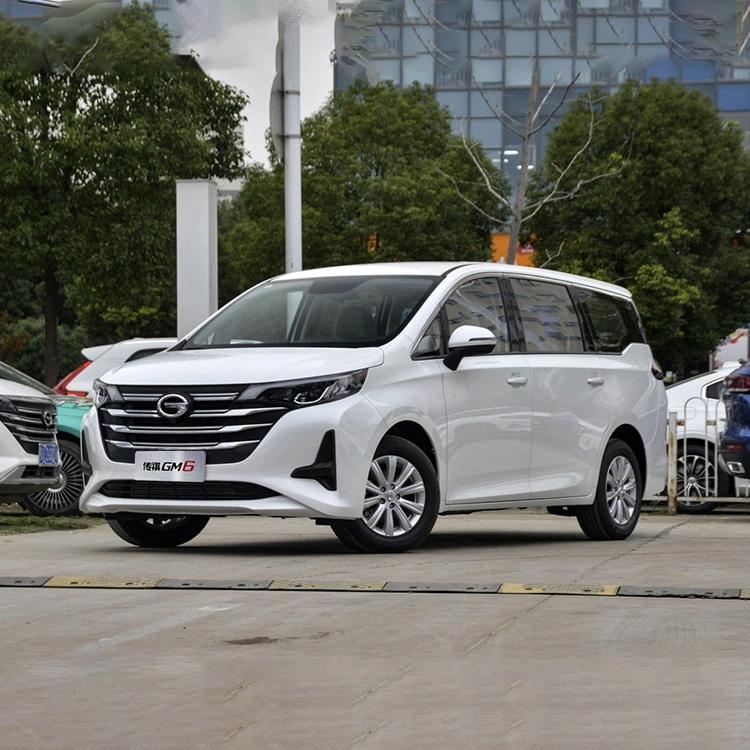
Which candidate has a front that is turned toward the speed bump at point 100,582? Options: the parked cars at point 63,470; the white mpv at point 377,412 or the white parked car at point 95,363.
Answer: the white mpv

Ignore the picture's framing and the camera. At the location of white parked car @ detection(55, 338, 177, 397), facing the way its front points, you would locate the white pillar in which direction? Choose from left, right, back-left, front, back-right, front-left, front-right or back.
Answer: front-right

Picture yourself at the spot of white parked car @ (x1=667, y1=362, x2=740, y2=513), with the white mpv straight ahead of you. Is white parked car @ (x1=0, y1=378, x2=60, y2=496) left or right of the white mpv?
right

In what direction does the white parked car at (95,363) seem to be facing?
to the viewer's right

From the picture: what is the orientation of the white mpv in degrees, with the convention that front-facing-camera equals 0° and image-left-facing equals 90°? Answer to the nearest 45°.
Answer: approximately 45°

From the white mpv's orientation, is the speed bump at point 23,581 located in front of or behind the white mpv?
in front
